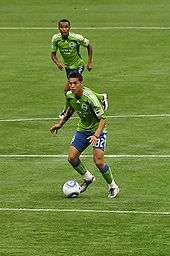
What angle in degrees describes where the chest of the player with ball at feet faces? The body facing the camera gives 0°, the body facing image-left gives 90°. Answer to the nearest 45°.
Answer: approximately 45°
